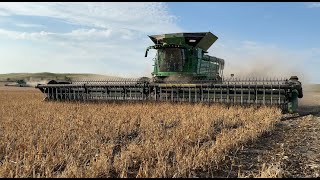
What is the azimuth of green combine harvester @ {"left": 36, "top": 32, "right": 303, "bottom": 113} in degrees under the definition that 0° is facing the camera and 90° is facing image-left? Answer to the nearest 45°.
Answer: approximately 45°
